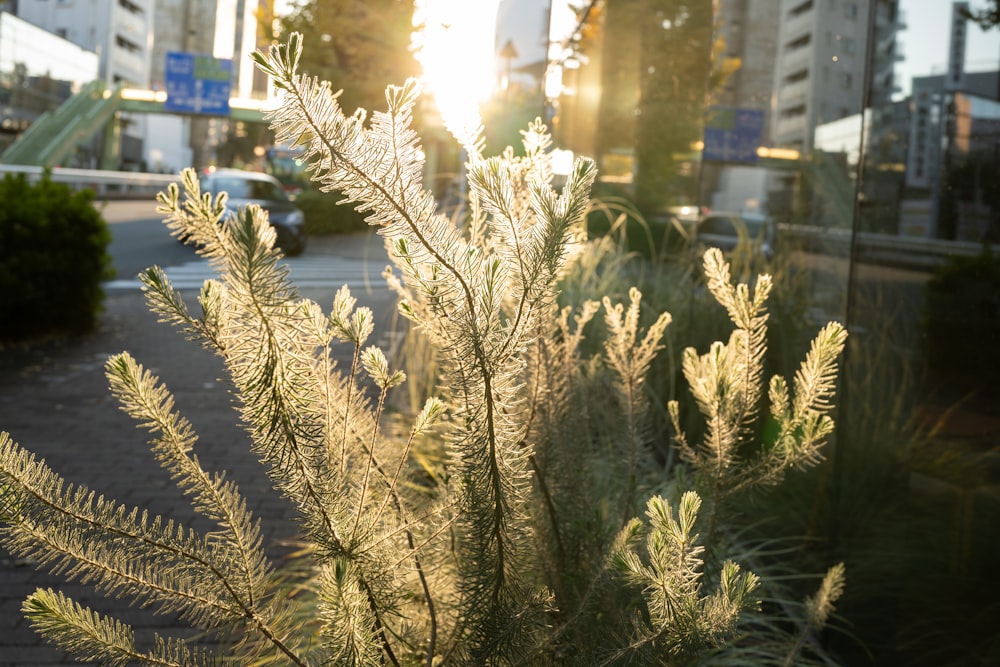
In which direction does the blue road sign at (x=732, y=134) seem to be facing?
toward the camera

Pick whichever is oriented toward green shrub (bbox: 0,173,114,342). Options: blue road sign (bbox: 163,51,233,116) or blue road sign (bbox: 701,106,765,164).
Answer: blue road sign (bbox: 163,51,233,116)

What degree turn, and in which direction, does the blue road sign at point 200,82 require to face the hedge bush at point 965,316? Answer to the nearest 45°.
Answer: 0° — it already faces it

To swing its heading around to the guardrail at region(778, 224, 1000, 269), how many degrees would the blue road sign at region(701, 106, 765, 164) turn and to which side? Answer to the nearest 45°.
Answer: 0° — it already faces it

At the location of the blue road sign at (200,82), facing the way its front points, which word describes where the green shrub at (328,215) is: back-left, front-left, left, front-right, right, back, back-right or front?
front

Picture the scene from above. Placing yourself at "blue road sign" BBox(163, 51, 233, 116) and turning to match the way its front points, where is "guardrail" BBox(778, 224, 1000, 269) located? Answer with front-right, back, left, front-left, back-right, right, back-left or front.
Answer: front

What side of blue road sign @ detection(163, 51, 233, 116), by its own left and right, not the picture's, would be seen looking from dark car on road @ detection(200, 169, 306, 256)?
front

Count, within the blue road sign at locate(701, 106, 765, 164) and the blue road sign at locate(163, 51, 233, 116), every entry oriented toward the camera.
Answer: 2

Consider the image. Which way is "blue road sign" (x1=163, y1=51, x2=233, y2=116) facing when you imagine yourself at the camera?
facing the viewer
